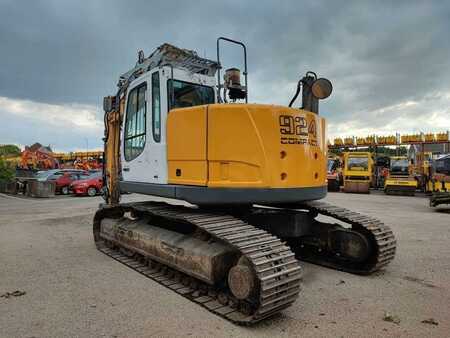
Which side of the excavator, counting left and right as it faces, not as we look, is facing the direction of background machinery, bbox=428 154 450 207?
right

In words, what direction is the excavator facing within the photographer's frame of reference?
facing away from the viewer and to the left of the viewer

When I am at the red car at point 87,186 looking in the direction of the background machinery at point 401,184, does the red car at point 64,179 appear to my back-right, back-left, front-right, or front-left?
back-left

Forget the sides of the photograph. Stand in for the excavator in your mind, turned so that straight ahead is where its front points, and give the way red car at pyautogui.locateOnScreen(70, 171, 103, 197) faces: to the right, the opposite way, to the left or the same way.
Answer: to the left

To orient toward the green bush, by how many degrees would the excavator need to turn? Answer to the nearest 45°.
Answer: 0° — it already faces it

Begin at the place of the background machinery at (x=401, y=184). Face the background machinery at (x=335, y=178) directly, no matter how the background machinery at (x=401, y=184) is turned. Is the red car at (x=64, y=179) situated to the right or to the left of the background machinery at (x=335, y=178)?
left

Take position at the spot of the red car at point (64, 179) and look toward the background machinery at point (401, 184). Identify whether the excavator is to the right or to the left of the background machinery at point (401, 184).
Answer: right

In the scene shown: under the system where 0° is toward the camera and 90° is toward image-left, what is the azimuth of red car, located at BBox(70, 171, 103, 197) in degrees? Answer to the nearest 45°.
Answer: approximately 45°

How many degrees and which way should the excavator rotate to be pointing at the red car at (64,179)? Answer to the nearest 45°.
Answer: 0° — it already faces it
